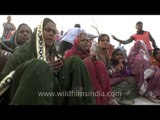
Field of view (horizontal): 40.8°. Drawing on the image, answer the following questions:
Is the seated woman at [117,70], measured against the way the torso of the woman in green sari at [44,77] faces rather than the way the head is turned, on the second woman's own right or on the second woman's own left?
on the second woman's own left

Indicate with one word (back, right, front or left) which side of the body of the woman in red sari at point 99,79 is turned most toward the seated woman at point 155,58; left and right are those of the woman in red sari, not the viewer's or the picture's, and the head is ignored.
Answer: left

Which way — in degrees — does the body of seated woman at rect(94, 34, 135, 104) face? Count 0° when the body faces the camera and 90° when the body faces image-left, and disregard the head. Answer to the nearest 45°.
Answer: approximately 315°

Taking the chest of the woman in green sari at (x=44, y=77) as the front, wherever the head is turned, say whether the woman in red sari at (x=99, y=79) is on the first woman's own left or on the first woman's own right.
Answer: on the first woman's own left
